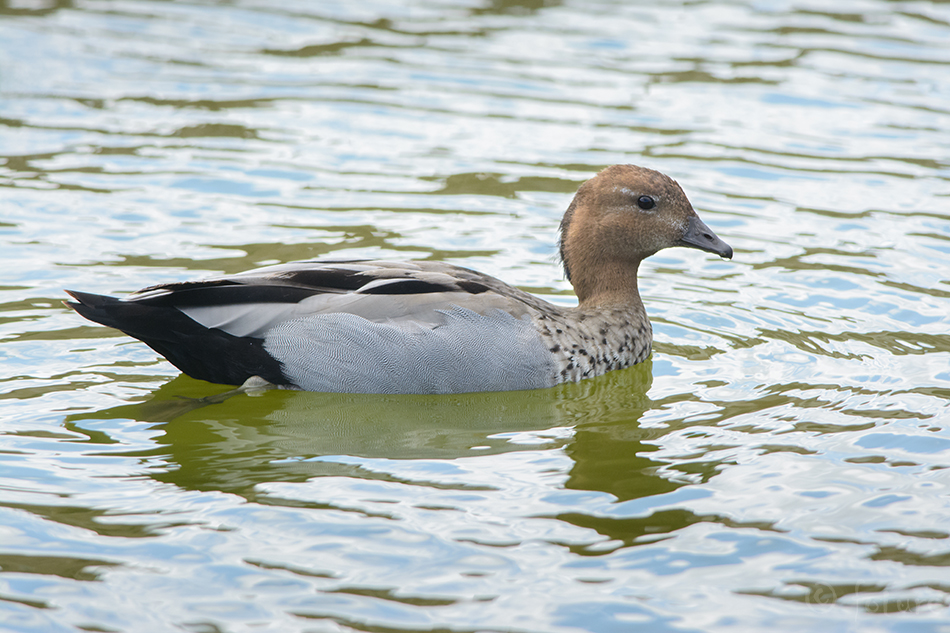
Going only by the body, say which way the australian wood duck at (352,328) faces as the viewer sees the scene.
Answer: to the viewer's right
